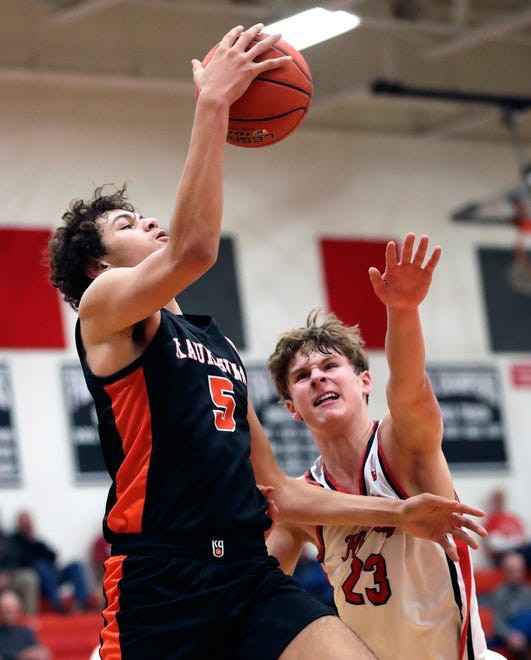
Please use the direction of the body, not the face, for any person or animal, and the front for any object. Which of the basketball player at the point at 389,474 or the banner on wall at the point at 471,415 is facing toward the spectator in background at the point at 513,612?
the banner on wall

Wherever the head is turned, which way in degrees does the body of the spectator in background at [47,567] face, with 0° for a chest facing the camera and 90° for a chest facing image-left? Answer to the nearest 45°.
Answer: approximately 315°

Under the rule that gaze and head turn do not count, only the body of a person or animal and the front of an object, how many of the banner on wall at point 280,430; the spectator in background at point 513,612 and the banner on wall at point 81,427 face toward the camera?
3

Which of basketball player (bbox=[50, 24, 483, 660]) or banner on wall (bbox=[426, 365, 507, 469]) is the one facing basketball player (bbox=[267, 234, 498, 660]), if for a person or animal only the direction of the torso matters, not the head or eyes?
the banner on wall

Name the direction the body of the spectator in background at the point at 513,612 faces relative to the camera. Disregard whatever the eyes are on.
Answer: toward the camera

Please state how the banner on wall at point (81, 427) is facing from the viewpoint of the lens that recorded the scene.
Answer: facing the viewer

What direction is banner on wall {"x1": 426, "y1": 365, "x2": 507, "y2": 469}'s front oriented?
toward the camera

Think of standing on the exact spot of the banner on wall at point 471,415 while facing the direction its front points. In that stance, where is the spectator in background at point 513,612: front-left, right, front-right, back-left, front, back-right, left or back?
front

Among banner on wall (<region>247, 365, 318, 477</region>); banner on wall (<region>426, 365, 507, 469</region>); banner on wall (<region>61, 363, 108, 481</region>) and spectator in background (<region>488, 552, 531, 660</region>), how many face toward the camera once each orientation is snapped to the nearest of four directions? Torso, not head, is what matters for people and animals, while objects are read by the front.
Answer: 4

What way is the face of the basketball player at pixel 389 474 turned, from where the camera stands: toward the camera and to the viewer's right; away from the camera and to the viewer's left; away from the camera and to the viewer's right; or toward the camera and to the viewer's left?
toward the camera and to the viewer's left

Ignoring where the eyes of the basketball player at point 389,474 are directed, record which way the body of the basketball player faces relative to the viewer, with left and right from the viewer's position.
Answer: facing the viewer and to the left of the viewer
